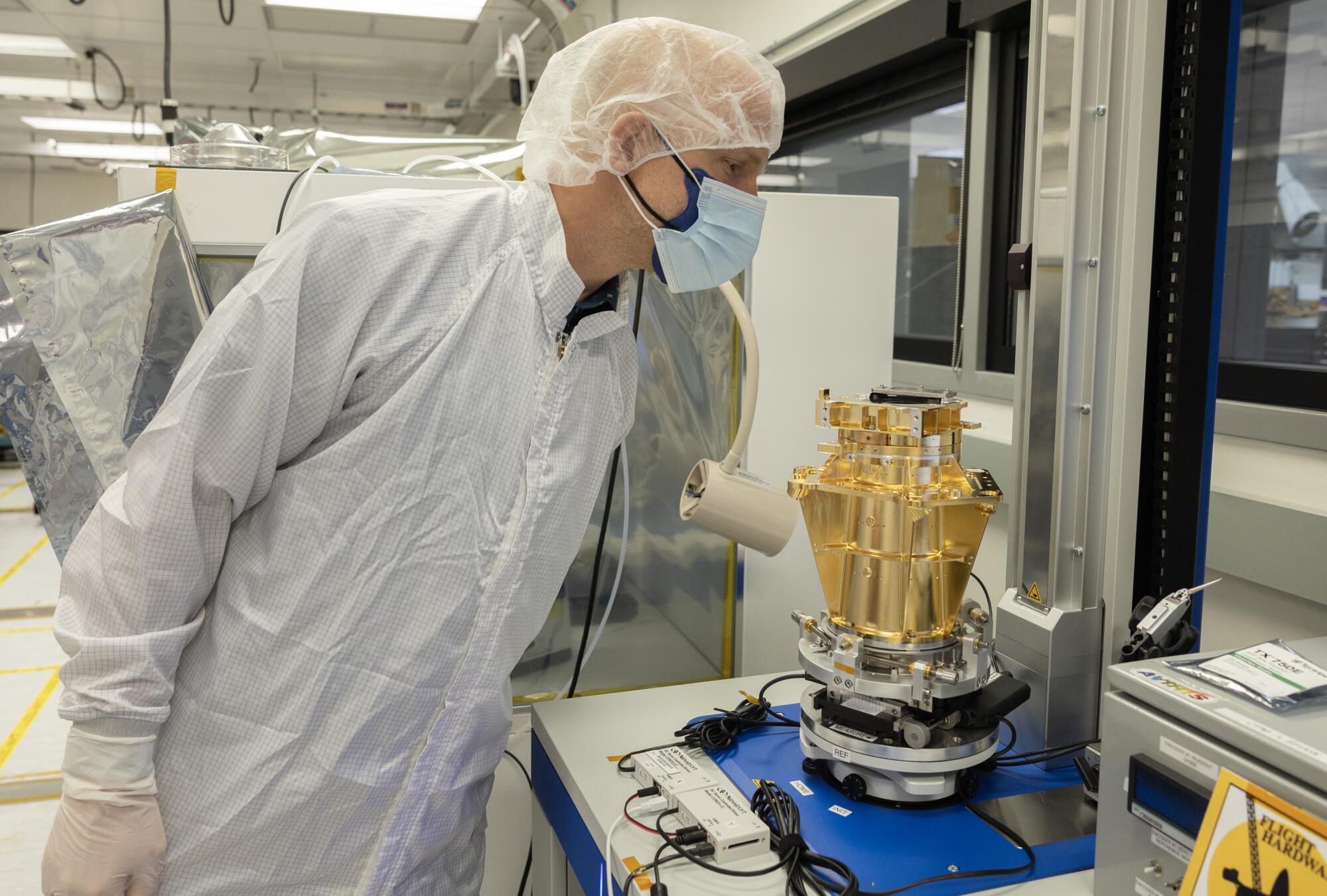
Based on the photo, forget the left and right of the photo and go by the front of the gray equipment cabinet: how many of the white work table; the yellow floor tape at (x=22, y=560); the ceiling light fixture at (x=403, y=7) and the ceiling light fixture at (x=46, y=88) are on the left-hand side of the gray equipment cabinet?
0

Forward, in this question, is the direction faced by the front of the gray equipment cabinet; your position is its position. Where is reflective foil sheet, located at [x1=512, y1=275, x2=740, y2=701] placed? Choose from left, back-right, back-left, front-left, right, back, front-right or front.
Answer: right

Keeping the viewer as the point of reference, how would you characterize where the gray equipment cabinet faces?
facing the viewer and to the left of the viewer

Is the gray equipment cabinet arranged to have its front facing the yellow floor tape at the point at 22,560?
no

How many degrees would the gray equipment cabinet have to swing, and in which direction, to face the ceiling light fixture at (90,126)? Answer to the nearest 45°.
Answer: approximately 90° to its right

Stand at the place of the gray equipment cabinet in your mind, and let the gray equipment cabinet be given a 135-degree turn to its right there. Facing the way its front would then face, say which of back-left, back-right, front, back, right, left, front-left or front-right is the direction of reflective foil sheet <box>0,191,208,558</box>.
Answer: left

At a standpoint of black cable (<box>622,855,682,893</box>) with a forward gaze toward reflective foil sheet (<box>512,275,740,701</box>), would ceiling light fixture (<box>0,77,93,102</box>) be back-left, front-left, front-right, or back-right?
front-left

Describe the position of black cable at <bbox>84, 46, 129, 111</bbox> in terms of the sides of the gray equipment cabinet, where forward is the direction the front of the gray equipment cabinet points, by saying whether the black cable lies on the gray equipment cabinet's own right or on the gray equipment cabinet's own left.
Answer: on the gray equipment cabinet's own right
